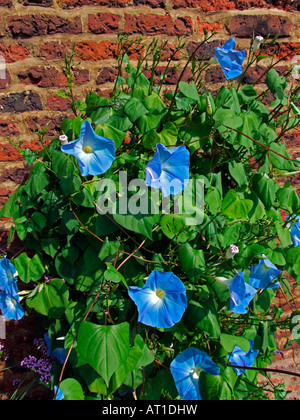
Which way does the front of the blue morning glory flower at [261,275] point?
toward the camera

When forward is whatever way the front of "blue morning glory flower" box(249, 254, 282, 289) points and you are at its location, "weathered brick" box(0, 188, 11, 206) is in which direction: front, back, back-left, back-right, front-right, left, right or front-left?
right

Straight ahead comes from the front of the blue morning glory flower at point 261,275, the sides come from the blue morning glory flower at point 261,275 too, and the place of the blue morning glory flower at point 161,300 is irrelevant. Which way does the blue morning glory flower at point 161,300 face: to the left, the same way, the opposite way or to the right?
the same way

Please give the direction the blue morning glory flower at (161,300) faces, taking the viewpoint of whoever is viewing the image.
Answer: facing the viewer

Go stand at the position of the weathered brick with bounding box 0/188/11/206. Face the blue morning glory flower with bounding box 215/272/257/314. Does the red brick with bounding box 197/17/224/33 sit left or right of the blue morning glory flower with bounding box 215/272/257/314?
left

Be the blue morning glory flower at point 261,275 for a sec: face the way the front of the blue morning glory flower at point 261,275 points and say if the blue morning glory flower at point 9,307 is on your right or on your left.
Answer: on your right
